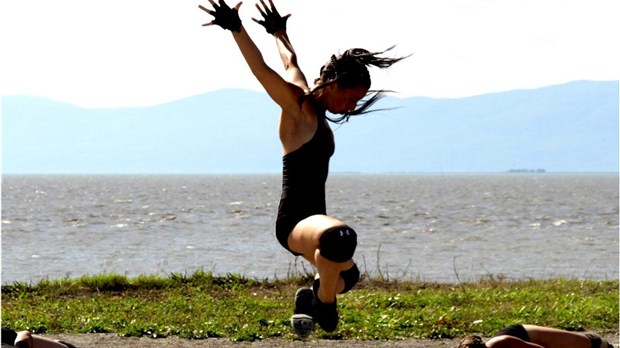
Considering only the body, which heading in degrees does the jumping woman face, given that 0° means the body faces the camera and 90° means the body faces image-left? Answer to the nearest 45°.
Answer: approximately 270°
